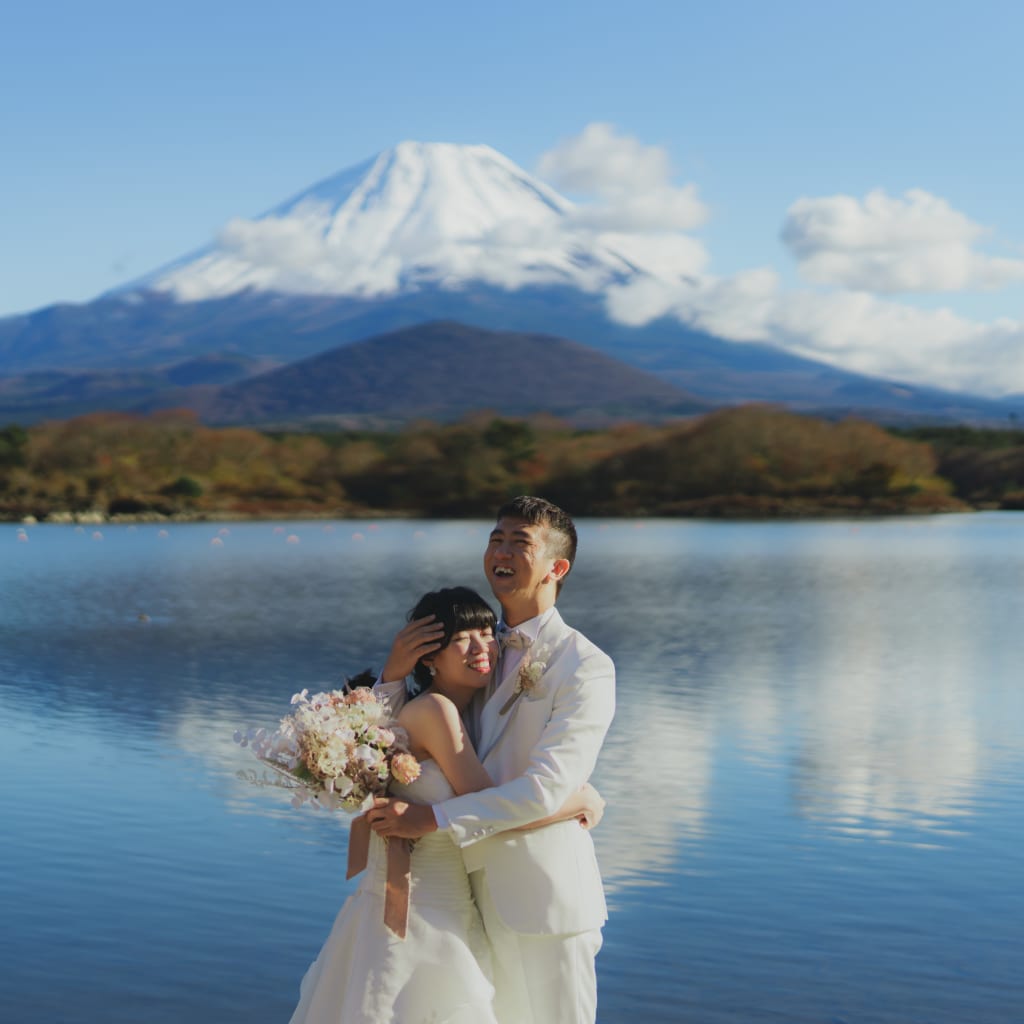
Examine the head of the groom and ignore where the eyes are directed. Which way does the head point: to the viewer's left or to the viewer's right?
to the viewer's left

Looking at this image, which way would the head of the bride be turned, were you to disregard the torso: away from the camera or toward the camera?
toward the camera

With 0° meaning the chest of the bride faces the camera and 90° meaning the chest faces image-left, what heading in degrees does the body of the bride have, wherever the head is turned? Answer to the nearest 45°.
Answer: approximately 270°
